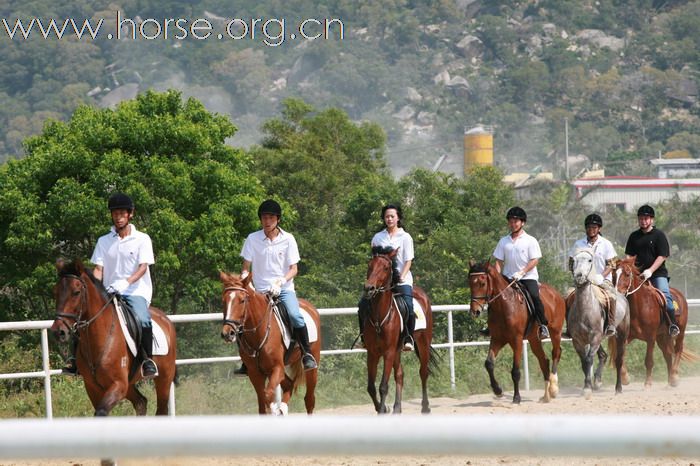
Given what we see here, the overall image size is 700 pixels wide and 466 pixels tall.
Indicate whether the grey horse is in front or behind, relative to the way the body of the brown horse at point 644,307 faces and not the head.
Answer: in front

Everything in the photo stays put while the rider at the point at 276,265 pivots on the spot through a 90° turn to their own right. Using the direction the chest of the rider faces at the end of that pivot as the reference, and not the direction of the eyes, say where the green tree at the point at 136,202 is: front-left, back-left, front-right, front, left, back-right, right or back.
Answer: front-right

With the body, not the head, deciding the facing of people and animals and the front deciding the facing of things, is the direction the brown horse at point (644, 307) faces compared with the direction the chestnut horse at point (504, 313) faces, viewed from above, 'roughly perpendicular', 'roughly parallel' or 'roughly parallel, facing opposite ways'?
roughly parallel

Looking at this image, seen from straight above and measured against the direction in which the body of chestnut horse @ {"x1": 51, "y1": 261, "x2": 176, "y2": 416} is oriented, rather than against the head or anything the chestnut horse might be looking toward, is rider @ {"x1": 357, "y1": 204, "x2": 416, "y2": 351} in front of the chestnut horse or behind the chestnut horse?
behind

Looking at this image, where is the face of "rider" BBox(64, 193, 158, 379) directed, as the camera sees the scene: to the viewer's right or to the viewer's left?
to the viewer's left

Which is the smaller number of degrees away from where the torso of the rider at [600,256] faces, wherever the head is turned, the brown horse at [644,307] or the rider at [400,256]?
the rider

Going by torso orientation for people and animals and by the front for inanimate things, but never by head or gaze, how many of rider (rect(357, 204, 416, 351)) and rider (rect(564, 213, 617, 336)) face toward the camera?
2

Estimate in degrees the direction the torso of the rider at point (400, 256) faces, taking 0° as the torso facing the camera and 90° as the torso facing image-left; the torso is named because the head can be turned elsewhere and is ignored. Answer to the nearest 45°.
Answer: approximately 0°

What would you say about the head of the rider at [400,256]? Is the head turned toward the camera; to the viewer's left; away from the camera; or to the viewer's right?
toward the camera

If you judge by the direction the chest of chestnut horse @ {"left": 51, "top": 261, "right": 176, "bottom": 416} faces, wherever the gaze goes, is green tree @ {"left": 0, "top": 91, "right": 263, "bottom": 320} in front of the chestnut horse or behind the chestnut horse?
behind

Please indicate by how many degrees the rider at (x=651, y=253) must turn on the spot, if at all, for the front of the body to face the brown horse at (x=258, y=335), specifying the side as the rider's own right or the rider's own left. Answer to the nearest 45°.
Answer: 0° — they already face it

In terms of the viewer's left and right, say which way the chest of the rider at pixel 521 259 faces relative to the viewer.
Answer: facing the viewer and to the left of the viewer

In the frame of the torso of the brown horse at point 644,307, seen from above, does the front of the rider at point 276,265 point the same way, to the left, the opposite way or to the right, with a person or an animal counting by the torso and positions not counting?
the same way

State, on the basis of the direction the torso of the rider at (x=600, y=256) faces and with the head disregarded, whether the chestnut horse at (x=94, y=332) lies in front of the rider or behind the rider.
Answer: in front
